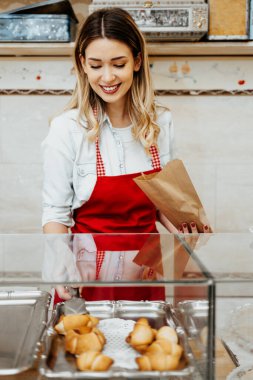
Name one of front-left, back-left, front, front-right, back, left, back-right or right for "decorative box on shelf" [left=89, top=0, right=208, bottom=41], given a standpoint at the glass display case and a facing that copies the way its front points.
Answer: back

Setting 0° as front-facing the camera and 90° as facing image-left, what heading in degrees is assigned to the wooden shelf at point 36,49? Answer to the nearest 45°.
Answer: approximately 0°

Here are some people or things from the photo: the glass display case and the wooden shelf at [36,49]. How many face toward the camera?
2

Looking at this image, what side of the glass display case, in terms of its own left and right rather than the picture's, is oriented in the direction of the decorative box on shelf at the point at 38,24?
back

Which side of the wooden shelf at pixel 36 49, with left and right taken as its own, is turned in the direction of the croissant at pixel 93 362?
front

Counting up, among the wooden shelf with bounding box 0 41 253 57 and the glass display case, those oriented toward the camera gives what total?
2

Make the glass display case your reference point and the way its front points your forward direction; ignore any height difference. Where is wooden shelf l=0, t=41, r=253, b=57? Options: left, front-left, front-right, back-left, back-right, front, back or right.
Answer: back
